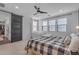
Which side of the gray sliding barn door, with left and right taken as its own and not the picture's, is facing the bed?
front

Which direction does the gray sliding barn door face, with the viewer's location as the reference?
facing the viewer and to the right of the viewer

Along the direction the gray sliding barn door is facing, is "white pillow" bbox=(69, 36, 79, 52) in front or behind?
in front
